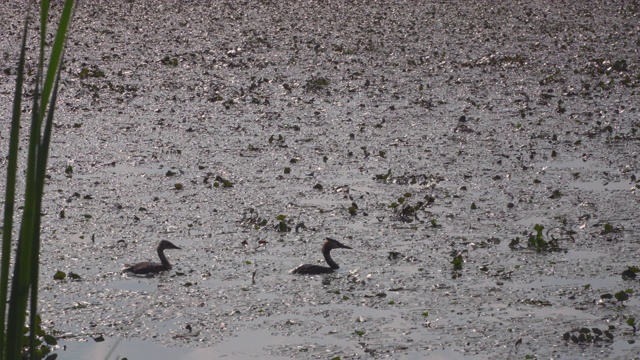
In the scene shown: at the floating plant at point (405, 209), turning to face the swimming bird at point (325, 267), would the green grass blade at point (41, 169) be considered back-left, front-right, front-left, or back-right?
front-left

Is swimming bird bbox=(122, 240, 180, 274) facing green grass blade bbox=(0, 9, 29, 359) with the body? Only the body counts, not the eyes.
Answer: no

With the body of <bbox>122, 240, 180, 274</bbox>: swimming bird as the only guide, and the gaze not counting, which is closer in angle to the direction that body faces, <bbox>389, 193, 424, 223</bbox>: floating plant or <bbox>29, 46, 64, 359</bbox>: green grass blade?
the floating plant

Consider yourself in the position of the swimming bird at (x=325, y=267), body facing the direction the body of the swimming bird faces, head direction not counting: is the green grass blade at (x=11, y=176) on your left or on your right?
on your right

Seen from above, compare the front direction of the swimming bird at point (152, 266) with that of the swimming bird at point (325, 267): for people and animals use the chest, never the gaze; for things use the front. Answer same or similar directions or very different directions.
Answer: same or similar directions

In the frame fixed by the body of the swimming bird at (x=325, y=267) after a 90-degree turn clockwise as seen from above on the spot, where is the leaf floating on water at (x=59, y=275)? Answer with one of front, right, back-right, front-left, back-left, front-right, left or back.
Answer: right

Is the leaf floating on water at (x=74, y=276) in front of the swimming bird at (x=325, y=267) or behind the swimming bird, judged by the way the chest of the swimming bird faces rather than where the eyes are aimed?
behind

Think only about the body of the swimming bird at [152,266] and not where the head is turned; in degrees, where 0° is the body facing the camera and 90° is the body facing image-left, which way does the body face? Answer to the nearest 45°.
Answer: approximately 270°

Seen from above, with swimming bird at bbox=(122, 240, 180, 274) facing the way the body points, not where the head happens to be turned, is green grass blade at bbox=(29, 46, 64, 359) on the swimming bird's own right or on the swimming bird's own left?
on the swimming bird's own right

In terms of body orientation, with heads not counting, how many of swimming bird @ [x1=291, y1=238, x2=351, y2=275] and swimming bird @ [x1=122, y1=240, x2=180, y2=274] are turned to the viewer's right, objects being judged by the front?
2

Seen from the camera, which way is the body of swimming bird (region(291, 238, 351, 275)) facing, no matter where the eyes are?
to the viewer's right
